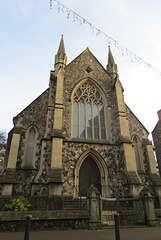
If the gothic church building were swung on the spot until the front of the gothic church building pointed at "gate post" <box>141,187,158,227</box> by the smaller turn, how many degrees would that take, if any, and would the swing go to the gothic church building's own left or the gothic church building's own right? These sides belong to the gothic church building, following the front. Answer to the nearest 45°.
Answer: approximately 45° to the gothic church building's own left

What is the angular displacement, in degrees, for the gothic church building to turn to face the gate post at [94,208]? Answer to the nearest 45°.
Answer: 0° — it already faces it

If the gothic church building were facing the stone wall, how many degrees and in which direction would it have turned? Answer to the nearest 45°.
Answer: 0° — it already faces it

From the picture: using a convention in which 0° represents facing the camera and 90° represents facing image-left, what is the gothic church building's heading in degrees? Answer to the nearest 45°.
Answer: approximately 0°
